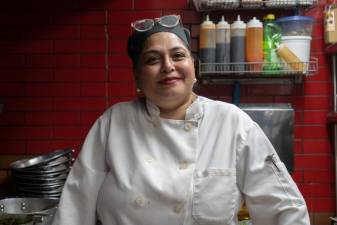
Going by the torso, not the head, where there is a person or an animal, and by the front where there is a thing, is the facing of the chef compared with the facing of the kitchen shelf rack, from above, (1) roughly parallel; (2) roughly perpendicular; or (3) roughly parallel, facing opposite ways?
roughly parallel

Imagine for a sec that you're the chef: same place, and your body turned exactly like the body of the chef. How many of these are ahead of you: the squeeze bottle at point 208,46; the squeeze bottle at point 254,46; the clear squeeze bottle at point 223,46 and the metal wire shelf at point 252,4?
0

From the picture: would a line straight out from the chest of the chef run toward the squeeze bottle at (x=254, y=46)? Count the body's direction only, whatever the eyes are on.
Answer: no

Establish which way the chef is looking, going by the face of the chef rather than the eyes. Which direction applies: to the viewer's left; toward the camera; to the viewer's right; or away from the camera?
toward the camera

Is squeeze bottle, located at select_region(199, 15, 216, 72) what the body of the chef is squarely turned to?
no

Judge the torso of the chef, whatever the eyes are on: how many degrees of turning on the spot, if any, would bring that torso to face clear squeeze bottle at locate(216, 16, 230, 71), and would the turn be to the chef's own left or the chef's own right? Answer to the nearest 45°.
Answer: approximately 180°

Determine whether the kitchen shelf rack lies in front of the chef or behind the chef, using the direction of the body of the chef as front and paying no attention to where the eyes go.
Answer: behind

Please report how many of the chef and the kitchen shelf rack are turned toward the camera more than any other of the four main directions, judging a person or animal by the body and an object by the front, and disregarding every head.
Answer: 2

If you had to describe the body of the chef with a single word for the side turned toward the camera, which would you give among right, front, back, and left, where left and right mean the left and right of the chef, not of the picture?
front
